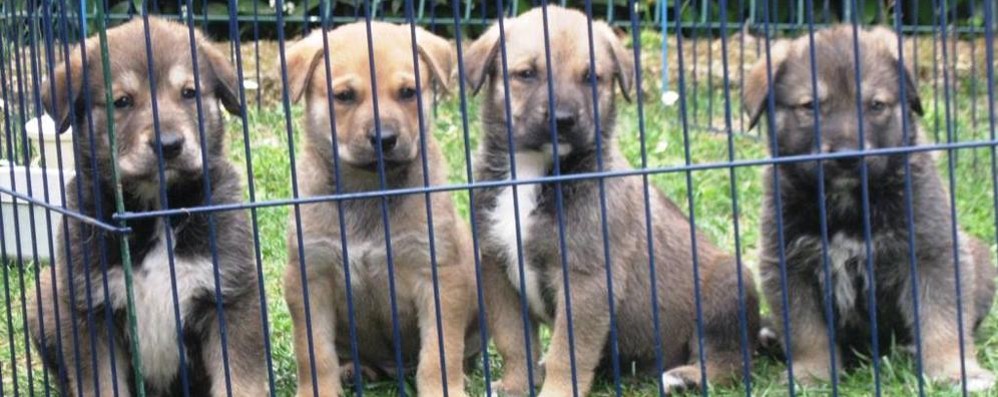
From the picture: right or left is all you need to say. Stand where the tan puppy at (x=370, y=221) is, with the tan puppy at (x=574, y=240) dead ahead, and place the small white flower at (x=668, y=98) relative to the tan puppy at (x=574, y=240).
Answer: left

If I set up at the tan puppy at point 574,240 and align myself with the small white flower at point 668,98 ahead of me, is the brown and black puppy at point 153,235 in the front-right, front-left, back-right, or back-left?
back-left

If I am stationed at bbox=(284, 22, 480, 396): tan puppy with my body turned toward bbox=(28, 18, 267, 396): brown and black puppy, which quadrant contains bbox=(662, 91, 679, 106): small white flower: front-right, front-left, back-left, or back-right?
back-right

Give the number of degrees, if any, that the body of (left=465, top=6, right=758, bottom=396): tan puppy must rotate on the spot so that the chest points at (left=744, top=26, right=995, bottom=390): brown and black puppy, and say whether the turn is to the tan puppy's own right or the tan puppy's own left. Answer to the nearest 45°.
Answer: approximately 135° to the tan puppy's own left

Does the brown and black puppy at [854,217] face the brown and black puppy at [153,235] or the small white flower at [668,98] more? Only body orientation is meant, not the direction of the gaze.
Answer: the brown and black puppy

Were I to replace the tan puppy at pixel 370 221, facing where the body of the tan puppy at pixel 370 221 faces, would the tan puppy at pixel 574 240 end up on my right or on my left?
on my left

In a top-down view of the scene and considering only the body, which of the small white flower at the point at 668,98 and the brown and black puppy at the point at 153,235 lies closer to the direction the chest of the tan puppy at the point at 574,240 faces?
the brown and black puppy

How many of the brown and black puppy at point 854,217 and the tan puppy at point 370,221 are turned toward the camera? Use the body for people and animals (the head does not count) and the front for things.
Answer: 2

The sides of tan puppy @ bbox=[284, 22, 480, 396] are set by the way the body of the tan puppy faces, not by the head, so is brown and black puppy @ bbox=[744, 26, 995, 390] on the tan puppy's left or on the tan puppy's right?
on the tan puppy's left

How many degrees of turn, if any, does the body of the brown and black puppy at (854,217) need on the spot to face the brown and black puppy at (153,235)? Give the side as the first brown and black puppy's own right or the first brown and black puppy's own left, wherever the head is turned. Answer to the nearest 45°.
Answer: approximately 45° to the first brown and black puppy's own right
